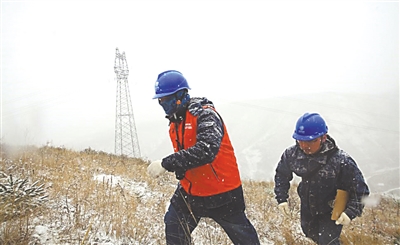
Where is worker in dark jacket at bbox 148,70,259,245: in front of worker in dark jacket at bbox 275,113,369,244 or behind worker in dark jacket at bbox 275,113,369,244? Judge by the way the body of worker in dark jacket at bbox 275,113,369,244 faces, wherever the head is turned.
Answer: in front

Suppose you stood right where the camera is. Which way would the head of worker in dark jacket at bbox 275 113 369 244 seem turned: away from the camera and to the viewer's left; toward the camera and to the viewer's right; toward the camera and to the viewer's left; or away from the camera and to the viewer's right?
toward the camera and to the viewer's left

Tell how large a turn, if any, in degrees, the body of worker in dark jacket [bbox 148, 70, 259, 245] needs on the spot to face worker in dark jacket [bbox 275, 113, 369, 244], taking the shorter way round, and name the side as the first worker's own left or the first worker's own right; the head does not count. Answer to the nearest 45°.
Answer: approximately 135° to the first worker's own left

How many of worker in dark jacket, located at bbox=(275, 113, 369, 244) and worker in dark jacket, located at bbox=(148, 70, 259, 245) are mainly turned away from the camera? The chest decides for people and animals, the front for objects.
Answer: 0

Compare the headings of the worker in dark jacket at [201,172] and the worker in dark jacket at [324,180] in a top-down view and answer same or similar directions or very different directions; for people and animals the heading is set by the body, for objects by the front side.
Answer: same or similar directions

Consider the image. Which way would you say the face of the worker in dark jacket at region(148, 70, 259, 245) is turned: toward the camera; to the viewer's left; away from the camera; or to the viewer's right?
to the viewer's left

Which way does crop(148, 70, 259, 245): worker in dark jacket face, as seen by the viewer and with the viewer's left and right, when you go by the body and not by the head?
facing the viewer and to the left of the viewer
